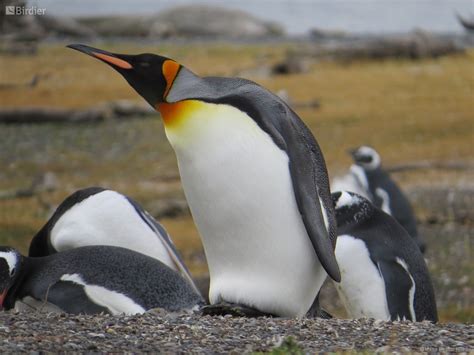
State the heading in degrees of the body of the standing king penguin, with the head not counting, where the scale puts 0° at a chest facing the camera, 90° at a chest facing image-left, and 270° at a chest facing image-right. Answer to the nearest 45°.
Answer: approximately 90°

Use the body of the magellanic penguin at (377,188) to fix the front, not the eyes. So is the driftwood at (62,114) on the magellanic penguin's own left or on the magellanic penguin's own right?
on the magellanic penguin's own right

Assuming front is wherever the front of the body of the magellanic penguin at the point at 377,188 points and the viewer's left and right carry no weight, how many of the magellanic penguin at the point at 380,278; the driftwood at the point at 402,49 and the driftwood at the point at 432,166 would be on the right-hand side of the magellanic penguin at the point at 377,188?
2

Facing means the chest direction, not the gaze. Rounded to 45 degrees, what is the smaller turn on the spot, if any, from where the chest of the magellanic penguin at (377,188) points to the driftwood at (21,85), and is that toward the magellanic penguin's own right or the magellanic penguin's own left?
approximately 45° to the magellanic penguin's own right

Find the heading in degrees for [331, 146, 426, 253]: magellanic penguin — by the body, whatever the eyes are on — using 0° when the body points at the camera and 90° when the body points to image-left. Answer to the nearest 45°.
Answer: approximately 90°

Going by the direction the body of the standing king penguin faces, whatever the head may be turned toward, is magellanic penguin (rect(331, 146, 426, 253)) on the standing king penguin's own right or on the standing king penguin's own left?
on the standing king penguin's own right
